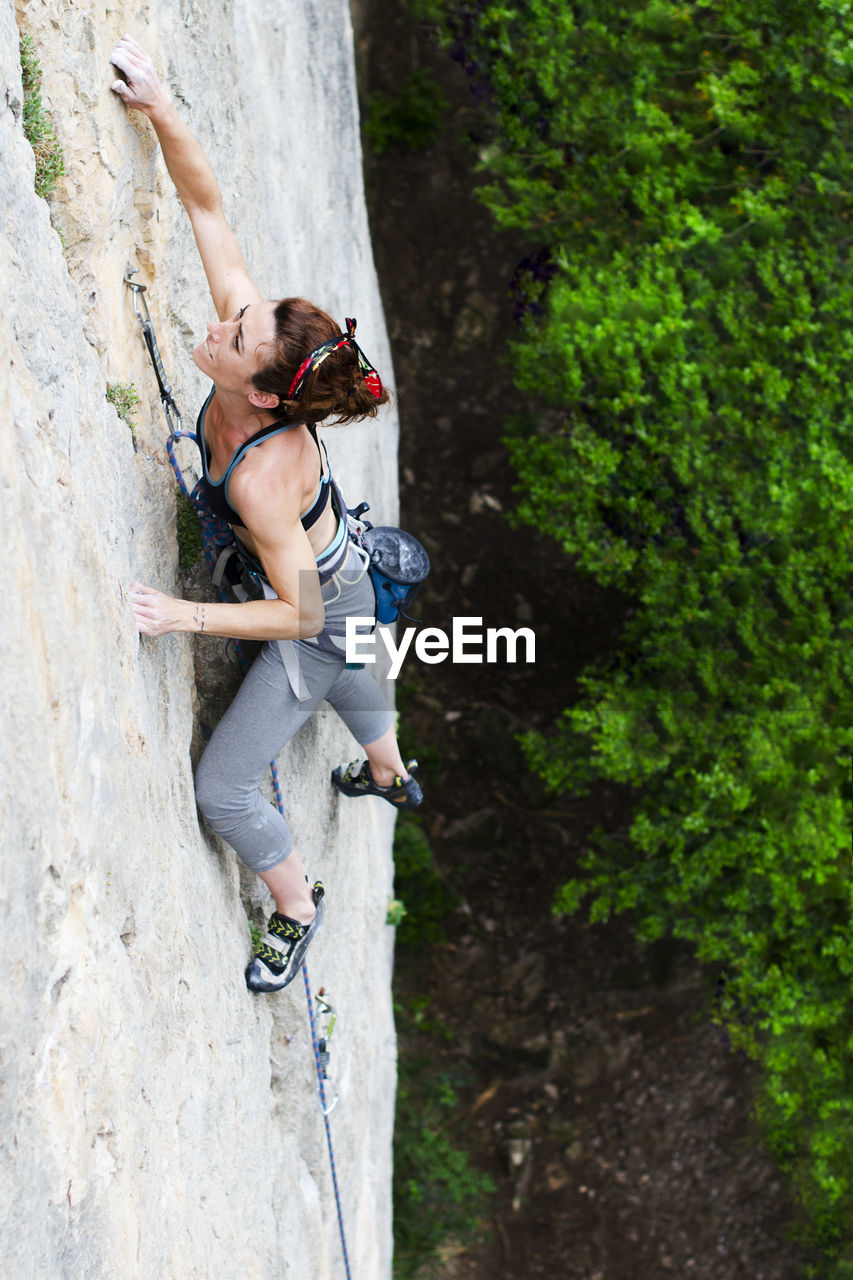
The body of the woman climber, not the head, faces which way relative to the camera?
to the viewer's left

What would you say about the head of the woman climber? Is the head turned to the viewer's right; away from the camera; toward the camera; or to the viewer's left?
to the viewer's left
